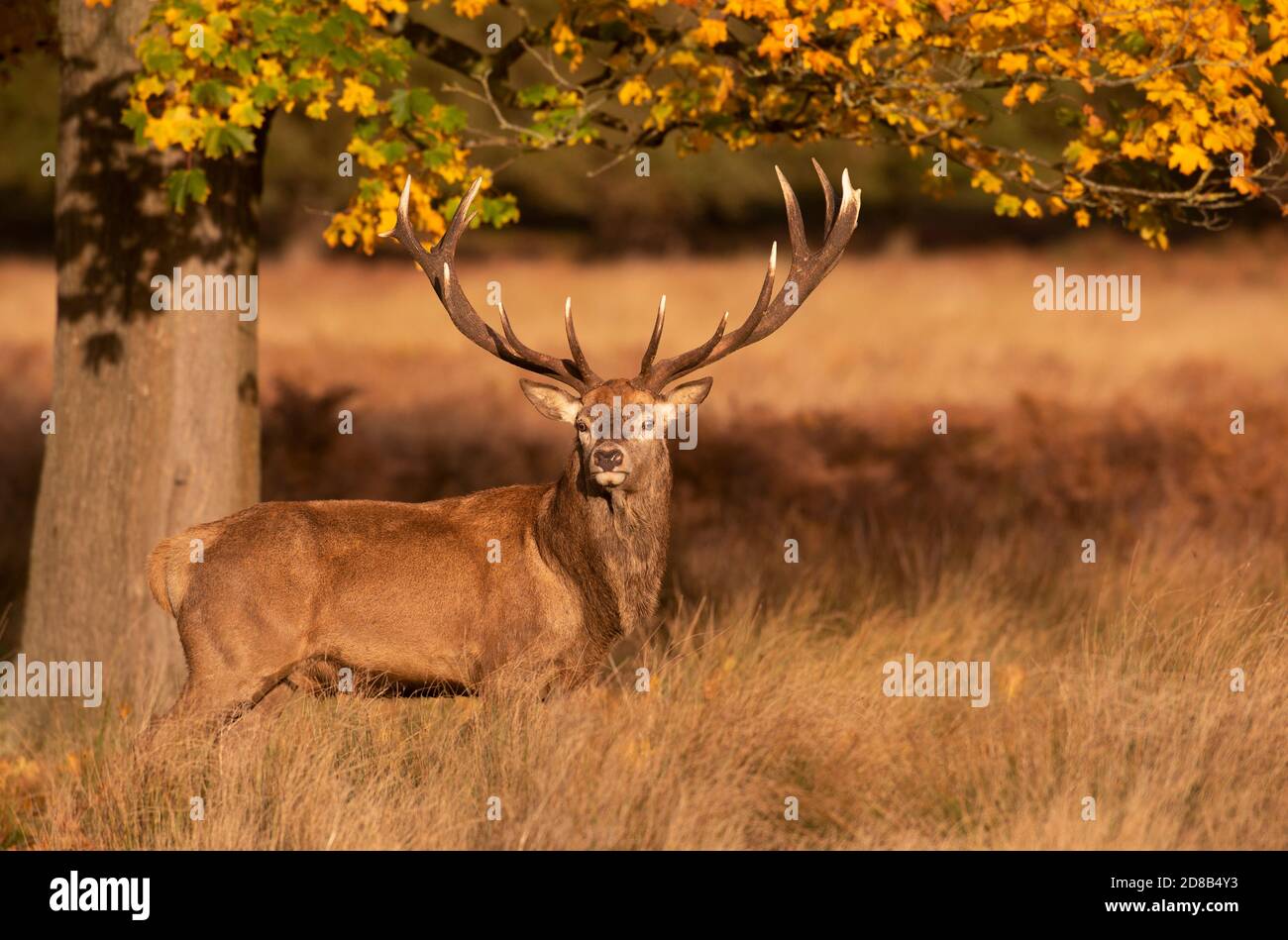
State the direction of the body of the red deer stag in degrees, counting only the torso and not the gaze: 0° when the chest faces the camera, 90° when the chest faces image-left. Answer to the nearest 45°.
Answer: approximately 270°

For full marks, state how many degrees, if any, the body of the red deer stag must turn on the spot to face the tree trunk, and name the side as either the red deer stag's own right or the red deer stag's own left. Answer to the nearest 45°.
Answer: approximately 135° to the red deer stag's own left
